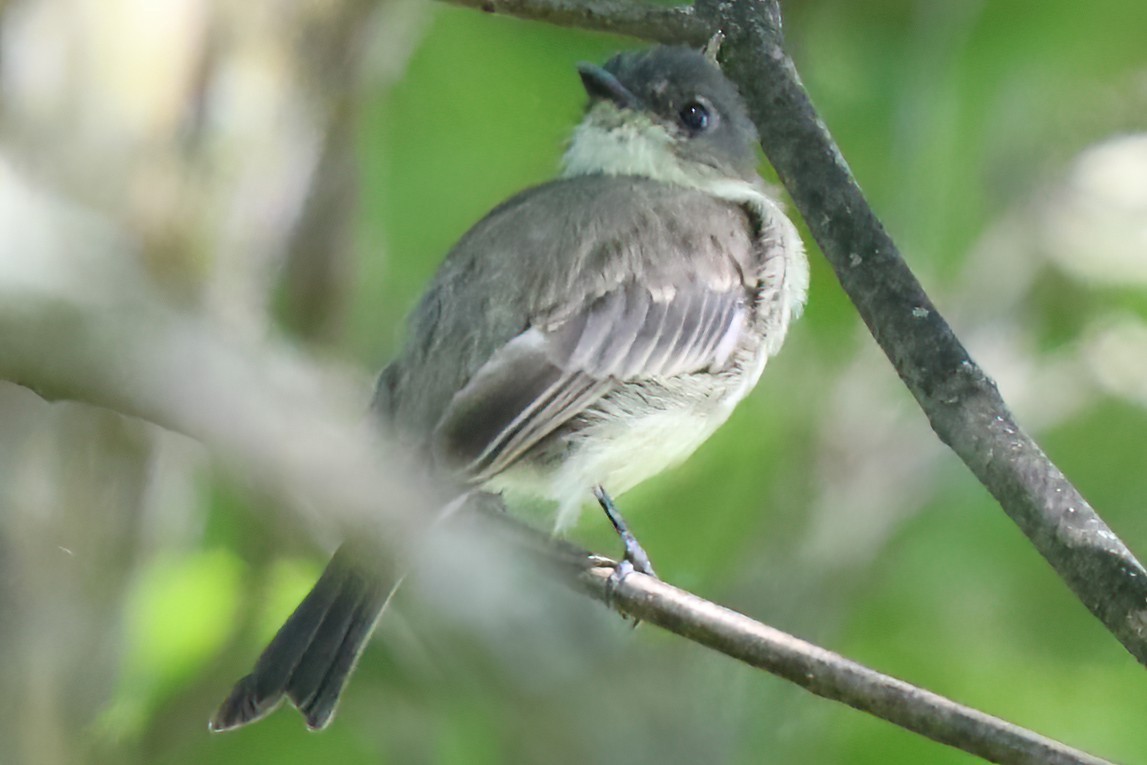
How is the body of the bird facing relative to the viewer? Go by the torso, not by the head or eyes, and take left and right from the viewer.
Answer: facing away from the viewer and to the right of the viewer
